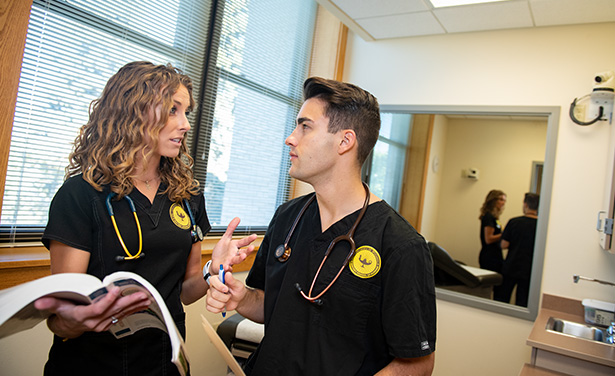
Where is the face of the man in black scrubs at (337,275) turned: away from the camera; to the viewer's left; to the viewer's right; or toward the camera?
to the viewer's left

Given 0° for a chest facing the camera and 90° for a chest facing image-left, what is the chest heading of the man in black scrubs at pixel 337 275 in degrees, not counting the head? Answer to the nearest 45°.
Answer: approximately 45°

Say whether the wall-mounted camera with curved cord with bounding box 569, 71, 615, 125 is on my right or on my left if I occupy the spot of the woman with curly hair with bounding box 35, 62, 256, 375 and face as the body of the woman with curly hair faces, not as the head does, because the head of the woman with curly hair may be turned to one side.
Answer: on my left

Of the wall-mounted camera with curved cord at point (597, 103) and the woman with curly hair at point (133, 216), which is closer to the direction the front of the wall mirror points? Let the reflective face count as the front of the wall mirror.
the woman with curly hair

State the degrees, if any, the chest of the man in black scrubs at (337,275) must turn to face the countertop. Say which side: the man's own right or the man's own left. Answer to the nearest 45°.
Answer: approximately 180°

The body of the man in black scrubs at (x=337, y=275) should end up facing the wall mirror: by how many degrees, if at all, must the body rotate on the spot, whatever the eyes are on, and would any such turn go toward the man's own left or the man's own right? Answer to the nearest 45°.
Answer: approximately 180°

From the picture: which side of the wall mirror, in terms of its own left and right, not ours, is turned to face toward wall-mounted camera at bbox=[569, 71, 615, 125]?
left

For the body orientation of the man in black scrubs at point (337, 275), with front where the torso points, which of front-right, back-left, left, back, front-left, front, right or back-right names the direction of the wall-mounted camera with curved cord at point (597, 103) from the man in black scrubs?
back
